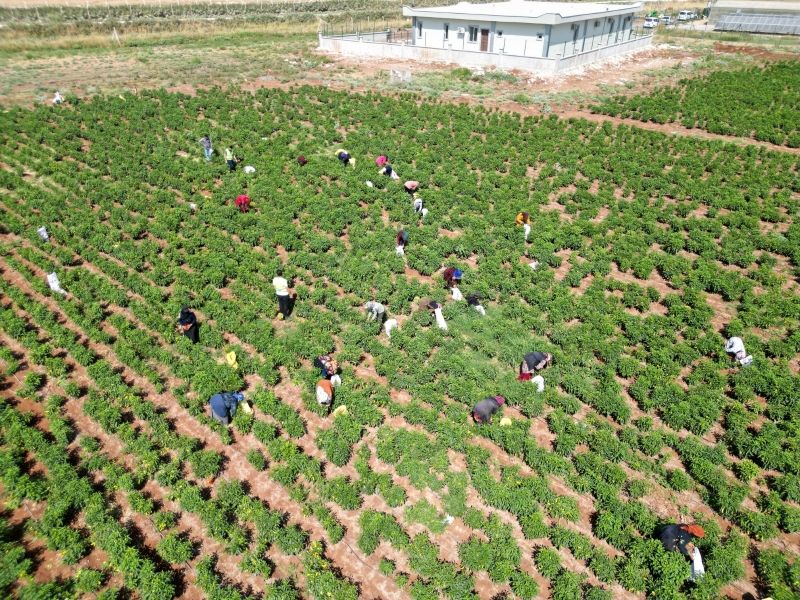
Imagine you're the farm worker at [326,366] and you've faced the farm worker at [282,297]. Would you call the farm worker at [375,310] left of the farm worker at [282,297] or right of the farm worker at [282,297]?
right

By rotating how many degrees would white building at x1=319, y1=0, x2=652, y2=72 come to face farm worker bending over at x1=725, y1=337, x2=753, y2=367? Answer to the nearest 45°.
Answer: approximately 45° to its left

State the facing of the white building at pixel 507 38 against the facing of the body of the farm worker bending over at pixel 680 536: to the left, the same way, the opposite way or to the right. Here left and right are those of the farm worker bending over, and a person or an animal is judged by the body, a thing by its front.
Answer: to the right

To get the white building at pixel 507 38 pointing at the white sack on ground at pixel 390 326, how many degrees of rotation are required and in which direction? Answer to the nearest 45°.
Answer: approximately 45° to its left

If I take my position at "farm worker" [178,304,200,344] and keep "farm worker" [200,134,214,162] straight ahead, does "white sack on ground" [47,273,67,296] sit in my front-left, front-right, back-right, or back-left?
front-left

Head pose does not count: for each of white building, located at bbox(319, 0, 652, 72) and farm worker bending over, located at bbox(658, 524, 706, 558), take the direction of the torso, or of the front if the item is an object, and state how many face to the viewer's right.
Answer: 1

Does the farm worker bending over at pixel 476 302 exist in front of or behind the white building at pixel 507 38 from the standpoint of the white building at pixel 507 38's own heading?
in front

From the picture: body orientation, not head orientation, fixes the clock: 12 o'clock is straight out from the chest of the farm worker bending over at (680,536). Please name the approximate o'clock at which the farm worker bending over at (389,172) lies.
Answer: the farm worker bending over at (389,172) is roughly at 7 o'clock from the farm worker bending over at (680,536).

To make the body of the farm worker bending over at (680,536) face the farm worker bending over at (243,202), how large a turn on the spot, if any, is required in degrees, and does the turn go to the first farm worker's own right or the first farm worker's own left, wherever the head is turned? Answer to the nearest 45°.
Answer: approximately 180°

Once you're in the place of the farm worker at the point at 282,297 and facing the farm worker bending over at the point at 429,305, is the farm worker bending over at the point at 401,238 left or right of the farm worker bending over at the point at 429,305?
left

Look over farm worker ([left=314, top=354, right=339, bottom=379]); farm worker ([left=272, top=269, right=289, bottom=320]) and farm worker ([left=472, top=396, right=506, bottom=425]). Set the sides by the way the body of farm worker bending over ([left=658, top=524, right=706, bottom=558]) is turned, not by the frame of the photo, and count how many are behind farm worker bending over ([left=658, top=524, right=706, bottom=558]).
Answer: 3

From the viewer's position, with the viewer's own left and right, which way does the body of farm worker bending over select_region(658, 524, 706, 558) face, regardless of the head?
facing to the right of the viewer

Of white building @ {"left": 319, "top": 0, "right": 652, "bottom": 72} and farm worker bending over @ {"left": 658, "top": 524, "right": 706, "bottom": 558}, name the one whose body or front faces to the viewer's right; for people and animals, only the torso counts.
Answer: the farm worker bending over

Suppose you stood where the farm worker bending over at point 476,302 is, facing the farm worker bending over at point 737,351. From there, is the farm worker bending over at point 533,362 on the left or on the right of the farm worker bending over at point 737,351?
right

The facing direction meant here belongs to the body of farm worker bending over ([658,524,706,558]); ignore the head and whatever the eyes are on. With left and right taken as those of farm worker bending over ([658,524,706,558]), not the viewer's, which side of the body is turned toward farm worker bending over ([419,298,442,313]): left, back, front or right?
back

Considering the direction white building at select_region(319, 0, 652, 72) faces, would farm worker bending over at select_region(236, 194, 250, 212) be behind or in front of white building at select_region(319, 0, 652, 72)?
in front

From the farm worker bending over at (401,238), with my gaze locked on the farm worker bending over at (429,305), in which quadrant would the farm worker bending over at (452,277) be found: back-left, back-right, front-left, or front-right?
front-left
